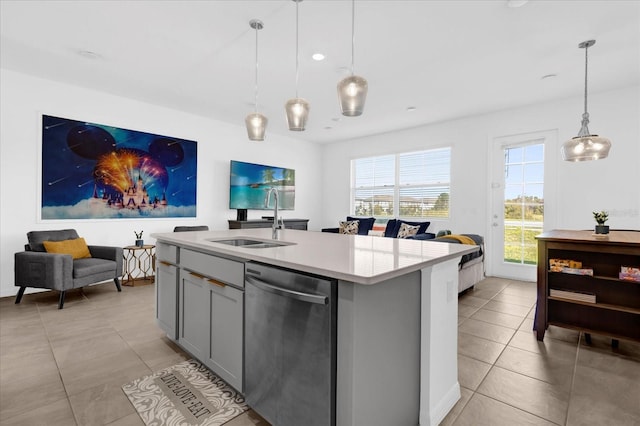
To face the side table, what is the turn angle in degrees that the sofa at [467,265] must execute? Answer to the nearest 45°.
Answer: approximately 45° to its left

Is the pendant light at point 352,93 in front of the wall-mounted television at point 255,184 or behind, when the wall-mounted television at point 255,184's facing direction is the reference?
in front

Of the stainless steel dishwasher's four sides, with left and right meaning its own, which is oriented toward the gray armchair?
right

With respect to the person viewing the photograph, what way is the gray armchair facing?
facing the viewer and to the right of the viewer

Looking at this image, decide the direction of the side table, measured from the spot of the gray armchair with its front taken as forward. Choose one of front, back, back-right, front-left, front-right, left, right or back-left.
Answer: left

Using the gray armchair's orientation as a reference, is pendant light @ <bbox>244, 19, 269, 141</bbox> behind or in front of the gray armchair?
in front

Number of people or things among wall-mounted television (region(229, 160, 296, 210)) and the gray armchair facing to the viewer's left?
0

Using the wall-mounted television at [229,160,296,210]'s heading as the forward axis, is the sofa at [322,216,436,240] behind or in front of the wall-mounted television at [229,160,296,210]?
in front
